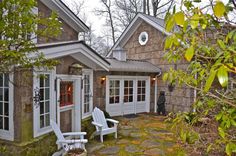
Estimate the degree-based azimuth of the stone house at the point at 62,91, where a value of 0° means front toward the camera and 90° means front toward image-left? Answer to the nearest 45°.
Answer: approximately 315°

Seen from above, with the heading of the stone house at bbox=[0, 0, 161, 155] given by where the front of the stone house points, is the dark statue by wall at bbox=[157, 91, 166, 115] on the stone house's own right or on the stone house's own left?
on the stone house's own left

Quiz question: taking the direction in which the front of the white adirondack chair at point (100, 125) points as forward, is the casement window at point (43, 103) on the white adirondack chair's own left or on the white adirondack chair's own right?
on the white adirondack chair's own right
